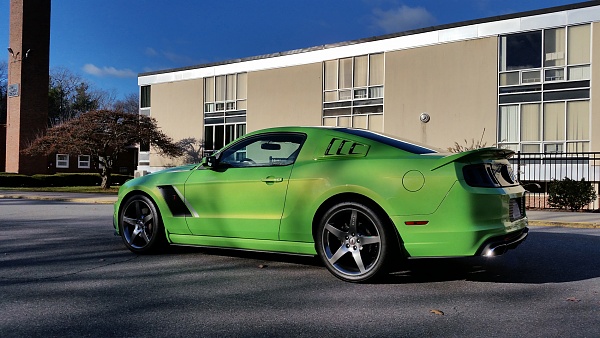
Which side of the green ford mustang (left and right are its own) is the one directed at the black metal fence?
right

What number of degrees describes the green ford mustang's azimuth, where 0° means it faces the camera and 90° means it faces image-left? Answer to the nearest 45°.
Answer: approximately 135°

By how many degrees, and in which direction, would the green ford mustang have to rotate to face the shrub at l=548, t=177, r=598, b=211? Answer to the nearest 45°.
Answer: approximately 90° to its right

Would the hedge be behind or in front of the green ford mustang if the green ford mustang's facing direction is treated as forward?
in front
